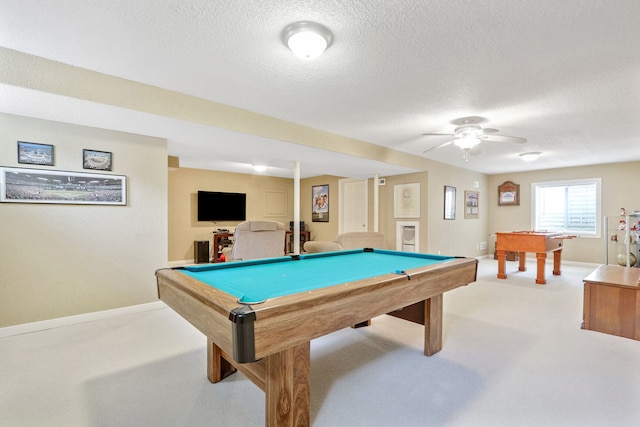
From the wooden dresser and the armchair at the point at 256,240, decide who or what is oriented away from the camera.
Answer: the armchair

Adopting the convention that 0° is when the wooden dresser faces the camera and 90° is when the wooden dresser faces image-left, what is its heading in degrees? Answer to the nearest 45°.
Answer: approximately 90°

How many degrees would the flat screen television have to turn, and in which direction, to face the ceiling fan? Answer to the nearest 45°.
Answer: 0° — it already faces it

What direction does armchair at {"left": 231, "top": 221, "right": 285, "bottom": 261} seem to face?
away from the camera

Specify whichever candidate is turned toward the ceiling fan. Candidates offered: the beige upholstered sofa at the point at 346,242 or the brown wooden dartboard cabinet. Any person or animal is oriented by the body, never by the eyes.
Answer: the brown wooden dartboard cabinet

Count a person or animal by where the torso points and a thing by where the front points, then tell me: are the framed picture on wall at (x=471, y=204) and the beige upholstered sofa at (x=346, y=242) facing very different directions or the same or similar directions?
very different directions

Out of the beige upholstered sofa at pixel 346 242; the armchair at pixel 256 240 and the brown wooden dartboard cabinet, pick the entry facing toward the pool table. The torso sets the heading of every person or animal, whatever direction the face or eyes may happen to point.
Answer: the brown wooden dartboard cabinet

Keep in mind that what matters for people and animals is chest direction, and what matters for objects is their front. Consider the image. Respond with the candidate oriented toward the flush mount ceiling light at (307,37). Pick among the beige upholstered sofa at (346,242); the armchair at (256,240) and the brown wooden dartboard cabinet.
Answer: the brown wooden dartboard cabinet
